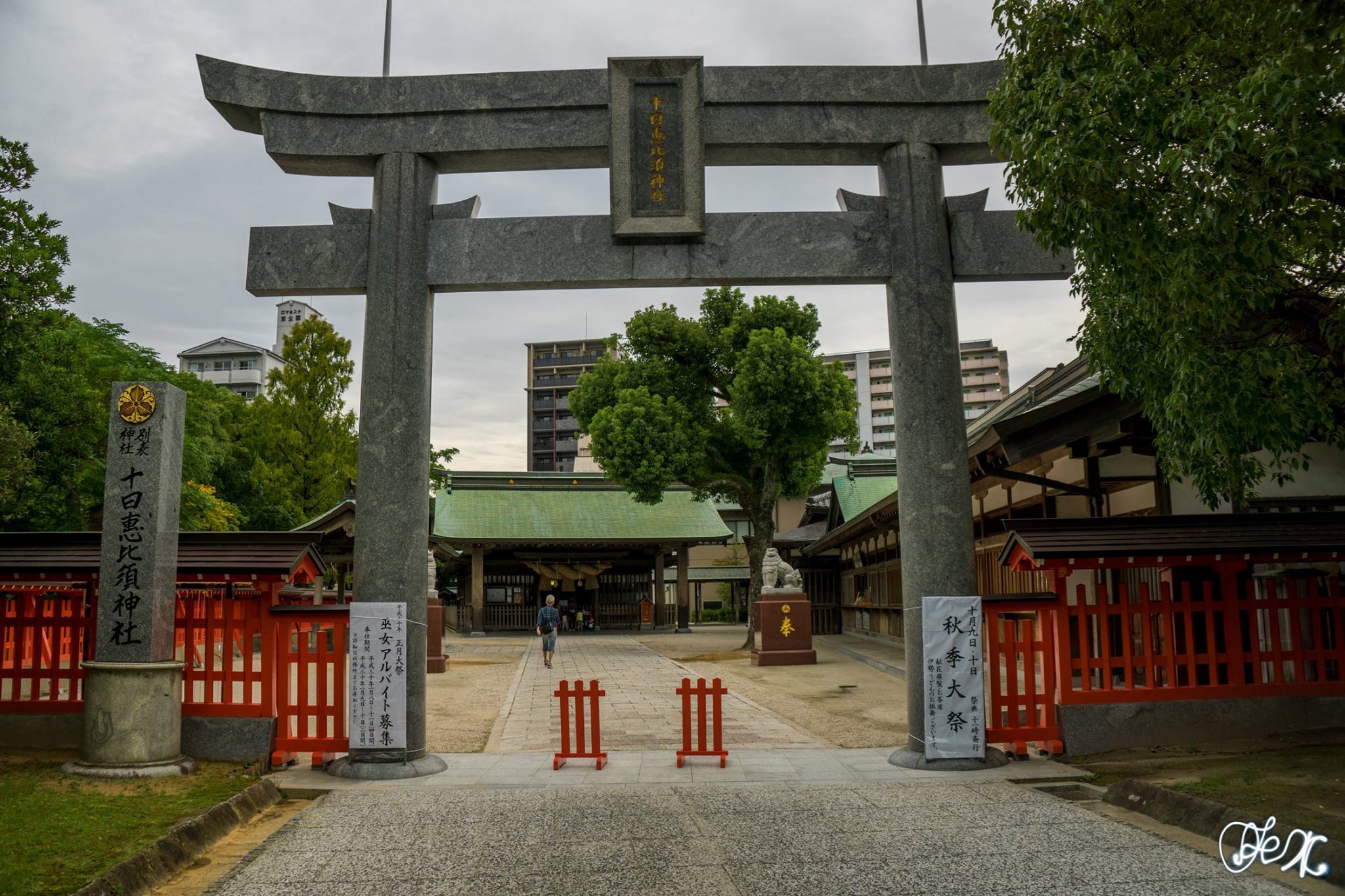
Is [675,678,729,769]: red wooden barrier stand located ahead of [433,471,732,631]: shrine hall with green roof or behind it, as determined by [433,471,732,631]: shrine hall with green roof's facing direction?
ahead

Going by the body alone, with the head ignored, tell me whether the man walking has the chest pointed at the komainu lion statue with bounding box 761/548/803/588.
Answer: no

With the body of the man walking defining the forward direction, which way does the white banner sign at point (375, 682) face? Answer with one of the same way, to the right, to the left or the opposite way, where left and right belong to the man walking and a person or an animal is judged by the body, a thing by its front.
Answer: the opposite way

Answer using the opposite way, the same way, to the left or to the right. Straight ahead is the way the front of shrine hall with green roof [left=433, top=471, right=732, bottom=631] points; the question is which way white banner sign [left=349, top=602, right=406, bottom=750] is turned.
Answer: the same way

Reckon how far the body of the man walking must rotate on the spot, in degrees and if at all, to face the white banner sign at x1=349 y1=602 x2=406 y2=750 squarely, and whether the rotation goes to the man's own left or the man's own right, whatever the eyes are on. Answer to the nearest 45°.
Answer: approximately 180°

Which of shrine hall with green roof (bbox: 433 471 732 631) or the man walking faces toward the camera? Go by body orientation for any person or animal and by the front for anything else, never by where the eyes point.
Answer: the shrine hall with green roof

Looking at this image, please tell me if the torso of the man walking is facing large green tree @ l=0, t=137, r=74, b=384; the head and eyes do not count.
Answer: no

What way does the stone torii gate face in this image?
toward the camera

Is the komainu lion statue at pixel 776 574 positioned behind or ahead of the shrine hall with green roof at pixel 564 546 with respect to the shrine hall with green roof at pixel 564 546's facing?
ahead

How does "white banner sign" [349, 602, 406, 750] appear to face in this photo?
toward the camera

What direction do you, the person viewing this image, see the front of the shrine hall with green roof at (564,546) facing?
facing the viewer

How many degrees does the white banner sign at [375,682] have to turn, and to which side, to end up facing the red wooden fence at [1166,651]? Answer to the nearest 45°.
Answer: approximately 90° to its left

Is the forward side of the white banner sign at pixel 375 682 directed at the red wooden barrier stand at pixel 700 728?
no

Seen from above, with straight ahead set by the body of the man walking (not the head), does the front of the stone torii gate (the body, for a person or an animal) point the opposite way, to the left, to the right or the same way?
the opposite way

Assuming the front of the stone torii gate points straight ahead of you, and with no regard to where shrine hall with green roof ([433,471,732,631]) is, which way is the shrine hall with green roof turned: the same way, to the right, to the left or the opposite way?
the same way

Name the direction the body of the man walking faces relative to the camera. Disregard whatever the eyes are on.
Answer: away from the camera
